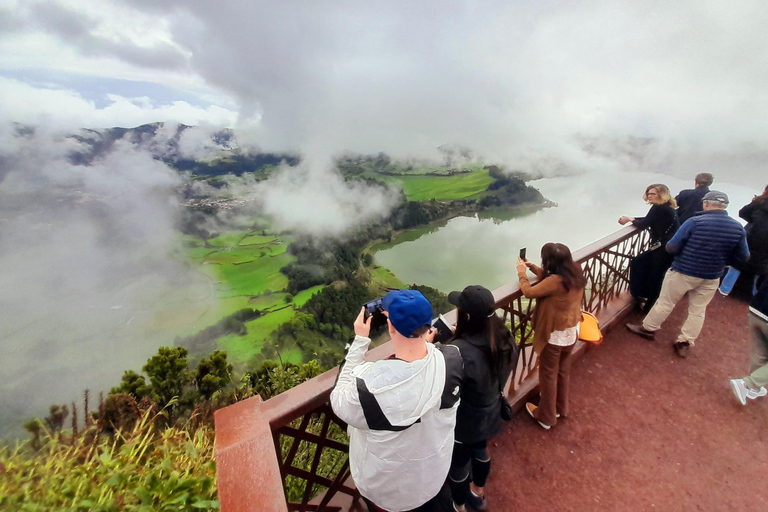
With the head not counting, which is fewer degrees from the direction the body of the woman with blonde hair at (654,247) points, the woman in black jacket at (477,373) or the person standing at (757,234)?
the woman in black jacket

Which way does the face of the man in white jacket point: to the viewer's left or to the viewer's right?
to the viewer's left

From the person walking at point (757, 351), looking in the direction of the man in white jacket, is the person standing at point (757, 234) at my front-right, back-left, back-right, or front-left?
back-right

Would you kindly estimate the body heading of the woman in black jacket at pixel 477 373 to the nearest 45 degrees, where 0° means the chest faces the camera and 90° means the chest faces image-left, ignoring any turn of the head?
approximately 135°

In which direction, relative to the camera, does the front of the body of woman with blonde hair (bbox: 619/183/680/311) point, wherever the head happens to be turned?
to the viewer's left

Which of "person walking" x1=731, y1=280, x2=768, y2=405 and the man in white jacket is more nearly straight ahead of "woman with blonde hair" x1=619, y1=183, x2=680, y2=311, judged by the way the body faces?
the man in white jacket

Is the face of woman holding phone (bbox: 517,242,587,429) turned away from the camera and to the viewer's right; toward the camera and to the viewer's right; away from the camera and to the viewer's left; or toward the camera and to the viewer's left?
away from the camera and to the viewer's left

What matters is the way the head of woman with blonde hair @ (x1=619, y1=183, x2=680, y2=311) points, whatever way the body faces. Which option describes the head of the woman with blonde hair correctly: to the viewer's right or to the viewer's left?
to the viewer's left

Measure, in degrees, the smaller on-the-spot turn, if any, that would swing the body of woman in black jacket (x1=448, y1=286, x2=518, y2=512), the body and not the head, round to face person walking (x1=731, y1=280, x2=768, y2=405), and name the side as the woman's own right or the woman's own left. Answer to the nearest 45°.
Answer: approximately 90° to the woman's own right

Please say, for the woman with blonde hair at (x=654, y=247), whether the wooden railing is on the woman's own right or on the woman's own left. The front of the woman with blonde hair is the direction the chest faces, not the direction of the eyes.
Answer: on the woman's own left

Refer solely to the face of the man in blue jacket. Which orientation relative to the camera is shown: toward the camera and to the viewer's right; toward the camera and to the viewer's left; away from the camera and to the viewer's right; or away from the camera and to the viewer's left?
away from the camera and to the viewer's left

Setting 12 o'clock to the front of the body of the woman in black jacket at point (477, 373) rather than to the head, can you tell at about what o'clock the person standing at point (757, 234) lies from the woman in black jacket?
The person standing is roughly at 3 o'clock from the woman in black jacket.
